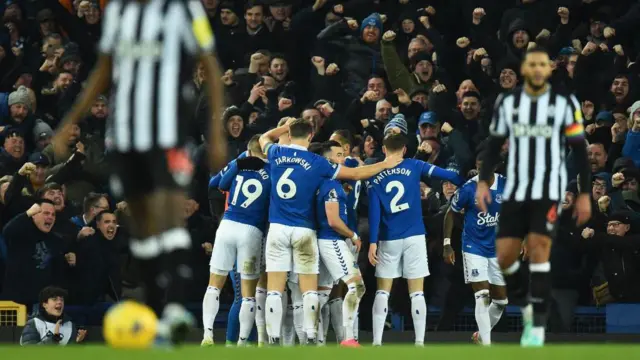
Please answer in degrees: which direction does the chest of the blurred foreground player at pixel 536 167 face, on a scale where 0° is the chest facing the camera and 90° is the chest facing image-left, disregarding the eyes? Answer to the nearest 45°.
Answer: approximately 0°

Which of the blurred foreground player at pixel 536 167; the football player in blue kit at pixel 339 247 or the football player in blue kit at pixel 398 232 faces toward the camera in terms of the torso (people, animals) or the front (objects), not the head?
the blurred foreground player

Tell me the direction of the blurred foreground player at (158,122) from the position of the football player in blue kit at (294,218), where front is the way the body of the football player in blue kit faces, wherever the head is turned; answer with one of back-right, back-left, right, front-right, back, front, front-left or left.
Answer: back

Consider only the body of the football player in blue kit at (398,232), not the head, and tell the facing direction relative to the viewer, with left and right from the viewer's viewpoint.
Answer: facing away from the viewer

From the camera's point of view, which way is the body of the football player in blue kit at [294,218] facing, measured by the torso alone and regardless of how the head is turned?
away from the camera

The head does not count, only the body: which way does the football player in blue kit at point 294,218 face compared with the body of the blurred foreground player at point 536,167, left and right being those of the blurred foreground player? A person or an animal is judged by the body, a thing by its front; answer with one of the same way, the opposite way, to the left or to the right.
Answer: the opposite way

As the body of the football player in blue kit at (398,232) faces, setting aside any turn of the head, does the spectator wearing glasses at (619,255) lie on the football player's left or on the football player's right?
on the football player's right

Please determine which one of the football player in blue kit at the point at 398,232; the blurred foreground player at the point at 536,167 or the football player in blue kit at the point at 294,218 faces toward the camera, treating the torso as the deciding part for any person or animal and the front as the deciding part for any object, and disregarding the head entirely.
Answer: the blurred foreground player

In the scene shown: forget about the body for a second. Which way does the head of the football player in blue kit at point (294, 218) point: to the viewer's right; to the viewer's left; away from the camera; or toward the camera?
away from the camera

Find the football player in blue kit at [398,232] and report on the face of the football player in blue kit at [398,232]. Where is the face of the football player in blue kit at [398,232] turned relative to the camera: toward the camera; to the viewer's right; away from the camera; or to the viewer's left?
away from the camera

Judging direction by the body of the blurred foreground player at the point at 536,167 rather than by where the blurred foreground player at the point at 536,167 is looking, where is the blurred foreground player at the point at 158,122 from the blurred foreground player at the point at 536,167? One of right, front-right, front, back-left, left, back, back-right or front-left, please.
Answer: front-right

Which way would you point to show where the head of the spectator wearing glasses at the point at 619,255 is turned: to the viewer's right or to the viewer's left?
to the viewer's left

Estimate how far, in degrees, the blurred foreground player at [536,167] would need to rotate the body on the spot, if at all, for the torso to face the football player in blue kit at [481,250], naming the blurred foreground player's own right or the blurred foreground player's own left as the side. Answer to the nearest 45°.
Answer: approximately 180°
